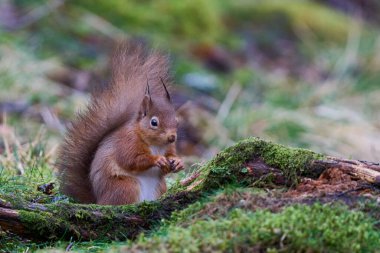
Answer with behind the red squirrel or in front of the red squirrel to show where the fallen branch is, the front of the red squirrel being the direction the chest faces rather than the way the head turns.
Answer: in front

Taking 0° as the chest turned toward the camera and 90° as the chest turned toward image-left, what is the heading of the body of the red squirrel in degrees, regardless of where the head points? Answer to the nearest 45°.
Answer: approximately 315°
